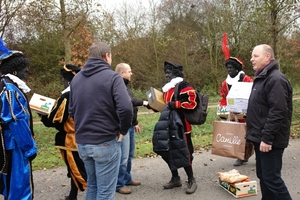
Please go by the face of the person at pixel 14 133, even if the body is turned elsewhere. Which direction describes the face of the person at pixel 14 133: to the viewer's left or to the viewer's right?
to the viewer's right

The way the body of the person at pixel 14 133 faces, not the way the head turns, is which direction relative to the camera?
to the viewer's right

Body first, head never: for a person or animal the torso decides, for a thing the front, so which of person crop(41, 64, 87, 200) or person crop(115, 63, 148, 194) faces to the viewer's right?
person crop(115, 63, 148, 194)

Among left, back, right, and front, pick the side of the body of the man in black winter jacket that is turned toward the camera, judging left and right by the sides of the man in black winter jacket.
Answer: left
